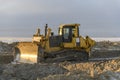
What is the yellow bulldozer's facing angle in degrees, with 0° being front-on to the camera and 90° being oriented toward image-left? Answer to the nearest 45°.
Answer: approximately 45°
